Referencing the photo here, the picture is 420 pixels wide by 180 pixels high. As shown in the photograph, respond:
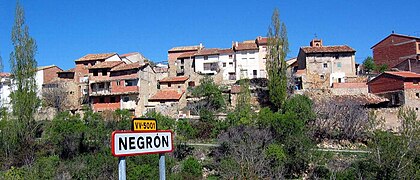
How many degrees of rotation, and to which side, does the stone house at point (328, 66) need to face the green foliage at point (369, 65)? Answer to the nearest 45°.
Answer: approximately 135° to its left

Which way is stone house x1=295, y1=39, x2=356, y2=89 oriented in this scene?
toward the camera

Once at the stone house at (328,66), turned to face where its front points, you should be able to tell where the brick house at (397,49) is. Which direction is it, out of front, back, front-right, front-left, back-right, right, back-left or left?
back-left

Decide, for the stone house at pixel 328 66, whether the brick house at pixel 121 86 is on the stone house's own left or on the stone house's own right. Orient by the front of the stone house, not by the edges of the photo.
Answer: on the stone house's own right

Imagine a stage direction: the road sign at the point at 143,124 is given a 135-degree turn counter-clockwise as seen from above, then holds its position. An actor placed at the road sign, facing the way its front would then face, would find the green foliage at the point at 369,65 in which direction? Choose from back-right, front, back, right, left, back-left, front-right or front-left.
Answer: front

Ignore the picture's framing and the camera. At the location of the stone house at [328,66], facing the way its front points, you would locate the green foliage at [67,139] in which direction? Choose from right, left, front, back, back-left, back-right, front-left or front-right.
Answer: front-right

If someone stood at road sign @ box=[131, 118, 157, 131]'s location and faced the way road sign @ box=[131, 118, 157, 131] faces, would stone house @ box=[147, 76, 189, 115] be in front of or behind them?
behind

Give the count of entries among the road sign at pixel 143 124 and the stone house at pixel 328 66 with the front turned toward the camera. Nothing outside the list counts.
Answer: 2

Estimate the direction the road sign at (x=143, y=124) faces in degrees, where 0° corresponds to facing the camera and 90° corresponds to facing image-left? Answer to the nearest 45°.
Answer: approximately 0°

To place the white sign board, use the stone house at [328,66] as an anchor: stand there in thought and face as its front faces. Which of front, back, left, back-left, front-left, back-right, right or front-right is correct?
front
